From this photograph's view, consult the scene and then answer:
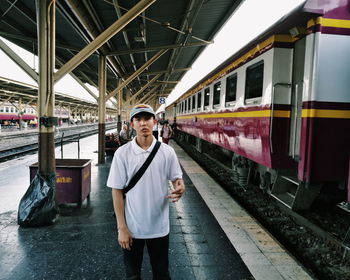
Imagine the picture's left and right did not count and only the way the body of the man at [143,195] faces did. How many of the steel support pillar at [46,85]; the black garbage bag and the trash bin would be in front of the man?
0

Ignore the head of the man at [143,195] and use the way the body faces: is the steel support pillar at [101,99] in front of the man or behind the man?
behind

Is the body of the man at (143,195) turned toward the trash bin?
no

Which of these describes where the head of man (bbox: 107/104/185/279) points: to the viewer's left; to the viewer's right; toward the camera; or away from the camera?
toward the camera

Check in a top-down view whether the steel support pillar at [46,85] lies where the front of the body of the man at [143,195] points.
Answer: no

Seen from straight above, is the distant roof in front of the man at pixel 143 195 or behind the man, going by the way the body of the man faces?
behind

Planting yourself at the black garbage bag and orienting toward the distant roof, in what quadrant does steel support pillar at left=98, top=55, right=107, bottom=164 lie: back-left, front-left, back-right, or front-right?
front-right

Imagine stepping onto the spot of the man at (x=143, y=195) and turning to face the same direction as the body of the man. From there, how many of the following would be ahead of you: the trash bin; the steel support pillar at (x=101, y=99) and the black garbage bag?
0

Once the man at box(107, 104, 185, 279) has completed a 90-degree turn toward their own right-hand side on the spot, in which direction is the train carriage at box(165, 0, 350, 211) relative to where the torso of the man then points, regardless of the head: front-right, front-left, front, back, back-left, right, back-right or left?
back-right

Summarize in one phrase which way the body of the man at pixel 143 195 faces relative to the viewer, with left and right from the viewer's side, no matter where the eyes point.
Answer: facing the viewer

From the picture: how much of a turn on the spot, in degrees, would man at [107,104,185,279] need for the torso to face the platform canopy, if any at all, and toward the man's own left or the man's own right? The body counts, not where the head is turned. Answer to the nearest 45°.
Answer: approximately 180°

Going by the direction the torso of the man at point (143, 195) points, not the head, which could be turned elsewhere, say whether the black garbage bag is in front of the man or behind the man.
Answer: behind
